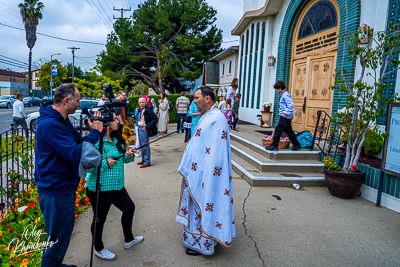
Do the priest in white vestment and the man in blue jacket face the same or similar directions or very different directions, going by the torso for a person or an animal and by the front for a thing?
very different directions

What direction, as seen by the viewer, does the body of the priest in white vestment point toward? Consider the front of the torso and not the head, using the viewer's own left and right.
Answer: facing to the left of the viewer

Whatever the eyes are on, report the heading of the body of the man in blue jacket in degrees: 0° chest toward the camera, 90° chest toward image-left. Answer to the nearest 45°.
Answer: approximately 270°

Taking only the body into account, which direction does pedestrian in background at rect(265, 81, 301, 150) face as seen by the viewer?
to the viewer's left

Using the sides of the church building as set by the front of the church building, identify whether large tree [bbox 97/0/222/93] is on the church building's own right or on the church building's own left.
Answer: on the church building's own right

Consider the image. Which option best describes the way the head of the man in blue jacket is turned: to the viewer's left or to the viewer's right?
to the viewer's right

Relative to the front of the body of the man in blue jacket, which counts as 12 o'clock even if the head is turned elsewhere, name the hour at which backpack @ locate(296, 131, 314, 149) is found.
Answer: The backpack is roughly at 11 o'clock from the man in blue jacket.

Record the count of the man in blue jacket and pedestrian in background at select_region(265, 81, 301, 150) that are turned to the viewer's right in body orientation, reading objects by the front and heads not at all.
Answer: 1

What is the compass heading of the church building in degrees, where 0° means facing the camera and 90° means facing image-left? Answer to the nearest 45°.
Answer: approximately 45°

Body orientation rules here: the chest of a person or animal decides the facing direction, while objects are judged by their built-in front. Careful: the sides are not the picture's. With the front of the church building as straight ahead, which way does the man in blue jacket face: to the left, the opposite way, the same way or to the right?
the opposite way
